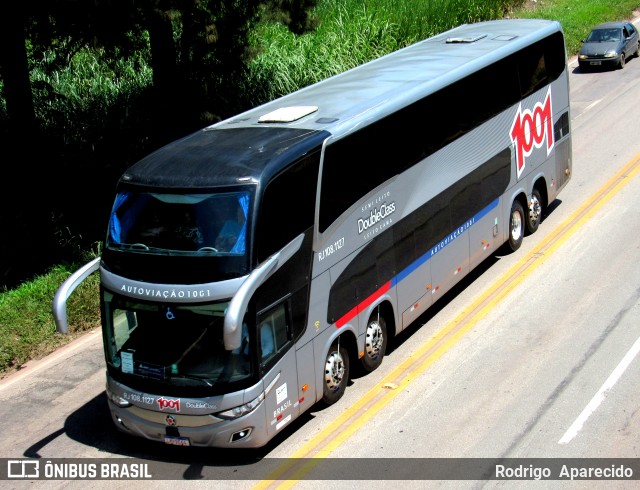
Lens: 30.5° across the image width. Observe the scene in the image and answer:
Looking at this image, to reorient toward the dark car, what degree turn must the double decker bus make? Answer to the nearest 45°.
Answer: approximately 180°

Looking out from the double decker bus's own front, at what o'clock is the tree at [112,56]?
The tree is roughly at 4 o'clock from the double decker bus.

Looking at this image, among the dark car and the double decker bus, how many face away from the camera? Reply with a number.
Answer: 0

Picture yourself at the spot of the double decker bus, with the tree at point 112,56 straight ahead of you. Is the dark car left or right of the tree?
right

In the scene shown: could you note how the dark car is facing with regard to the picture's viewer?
facing the viewer and to the left of the viewer

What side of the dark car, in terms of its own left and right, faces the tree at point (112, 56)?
front

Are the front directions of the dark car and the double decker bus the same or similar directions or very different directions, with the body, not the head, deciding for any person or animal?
same or similar directions
